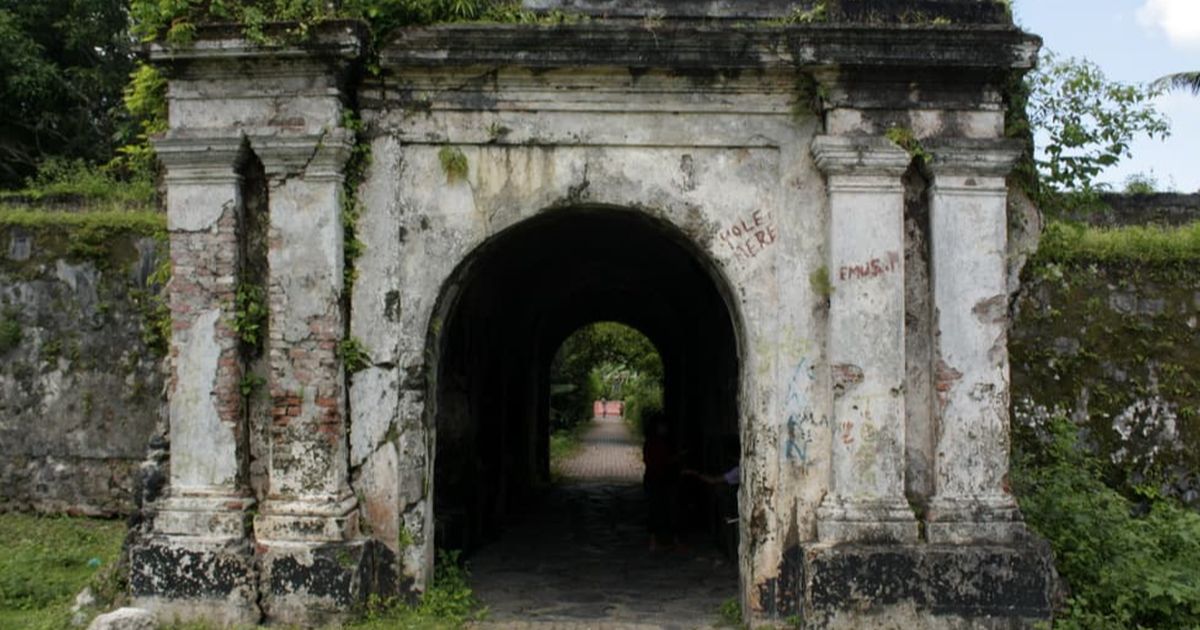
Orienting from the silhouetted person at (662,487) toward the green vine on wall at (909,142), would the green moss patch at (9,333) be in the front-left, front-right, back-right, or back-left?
back-right

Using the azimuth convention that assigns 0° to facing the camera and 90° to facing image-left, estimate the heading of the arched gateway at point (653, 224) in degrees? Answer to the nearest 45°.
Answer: approximately 0°

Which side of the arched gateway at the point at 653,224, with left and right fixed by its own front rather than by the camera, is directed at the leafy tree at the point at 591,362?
back

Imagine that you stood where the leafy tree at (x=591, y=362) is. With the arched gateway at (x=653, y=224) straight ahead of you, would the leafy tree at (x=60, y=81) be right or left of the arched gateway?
right

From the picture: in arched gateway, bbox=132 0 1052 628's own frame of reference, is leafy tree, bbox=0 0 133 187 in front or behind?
behind

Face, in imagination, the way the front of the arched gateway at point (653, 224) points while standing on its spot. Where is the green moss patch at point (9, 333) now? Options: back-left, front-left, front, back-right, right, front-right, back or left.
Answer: back-right
